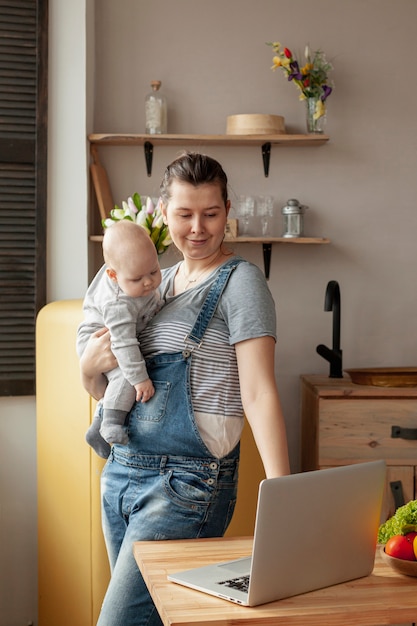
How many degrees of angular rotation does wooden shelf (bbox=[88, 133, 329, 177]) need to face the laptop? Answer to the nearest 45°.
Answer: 0° — it already faces it

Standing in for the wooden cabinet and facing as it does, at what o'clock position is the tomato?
The tomato is roughly at 12 o'clock from the wooden cabinet.

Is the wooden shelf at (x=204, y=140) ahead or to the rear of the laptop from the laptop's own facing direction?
ahead

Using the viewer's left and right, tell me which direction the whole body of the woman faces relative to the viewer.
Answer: facing the viewer and to the left of the viewer

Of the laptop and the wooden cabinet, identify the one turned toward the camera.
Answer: the wooden cabinet

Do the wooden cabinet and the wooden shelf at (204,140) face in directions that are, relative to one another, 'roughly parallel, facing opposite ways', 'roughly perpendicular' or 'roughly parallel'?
roughly parallel

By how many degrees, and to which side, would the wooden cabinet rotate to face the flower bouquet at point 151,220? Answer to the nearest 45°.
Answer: approximately 45° to its right

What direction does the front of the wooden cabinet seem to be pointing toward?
toward the camera

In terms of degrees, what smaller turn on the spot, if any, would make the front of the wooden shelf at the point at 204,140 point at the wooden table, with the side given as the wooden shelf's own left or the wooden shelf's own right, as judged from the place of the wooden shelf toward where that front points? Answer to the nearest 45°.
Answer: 0° — it already faces it

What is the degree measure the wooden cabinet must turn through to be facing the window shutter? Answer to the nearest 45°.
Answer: approximately 90° to its right

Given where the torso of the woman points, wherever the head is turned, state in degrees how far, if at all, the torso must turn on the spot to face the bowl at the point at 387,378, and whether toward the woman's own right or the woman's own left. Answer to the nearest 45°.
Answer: approximately 180°

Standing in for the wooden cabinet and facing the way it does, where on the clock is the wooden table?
The wooden table is roughly at 12 o'clock from the wooden cabinet.

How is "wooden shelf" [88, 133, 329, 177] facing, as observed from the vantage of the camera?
facing the viewer
